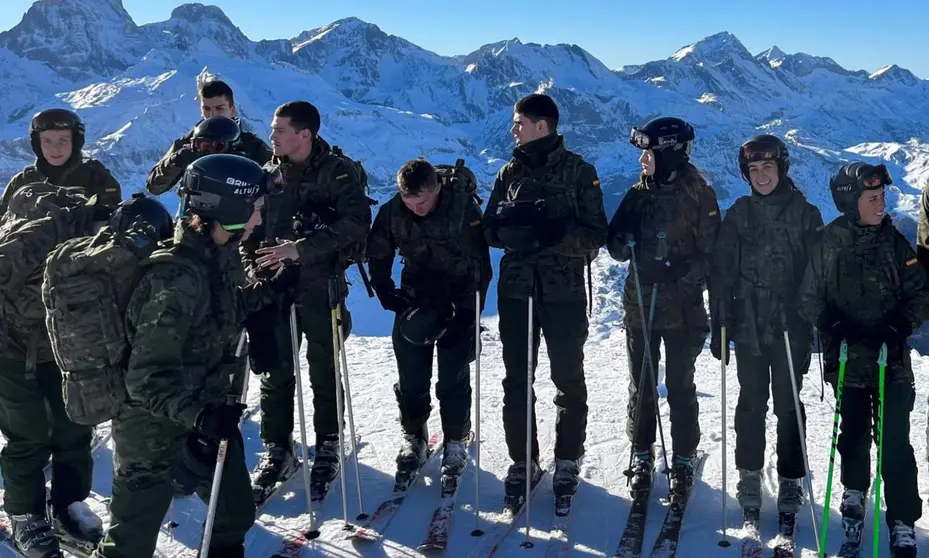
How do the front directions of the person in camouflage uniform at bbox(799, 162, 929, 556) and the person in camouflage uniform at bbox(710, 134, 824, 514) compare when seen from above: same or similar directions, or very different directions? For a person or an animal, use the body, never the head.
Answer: same or similar directions

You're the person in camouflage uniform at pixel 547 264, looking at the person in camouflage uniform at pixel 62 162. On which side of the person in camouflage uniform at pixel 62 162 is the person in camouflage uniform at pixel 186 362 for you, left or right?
left

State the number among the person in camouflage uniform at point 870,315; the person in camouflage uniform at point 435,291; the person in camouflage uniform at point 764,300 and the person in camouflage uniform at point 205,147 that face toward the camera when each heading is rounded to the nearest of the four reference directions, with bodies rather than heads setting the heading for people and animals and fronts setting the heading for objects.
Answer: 4

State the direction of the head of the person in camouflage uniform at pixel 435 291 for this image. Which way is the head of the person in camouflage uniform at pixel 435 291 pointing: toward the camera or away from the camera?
toward the camera

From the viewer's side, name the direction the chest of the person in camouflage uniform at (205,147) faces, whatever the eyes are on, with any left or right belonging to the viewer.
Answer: facing the viewer

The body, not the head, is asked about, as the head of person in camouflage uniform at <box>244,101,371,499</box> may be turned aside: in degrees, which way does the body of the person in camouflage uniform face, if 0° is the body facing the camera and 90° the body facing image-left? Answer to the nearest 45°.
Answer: approximately 45°

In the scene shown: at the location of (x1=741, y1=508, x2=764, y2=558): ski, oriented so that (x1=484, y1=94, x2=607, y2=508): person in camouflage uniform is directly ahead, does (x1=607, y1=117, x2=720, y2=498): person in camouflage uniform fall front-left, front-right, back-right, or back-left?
front-right

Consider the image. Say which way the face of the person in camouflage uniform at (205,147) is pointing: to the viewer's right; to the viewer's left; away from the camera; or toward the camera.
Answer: toward the camera

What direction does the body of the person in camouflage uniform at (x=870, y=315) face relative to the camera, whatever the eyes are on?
toward the camera

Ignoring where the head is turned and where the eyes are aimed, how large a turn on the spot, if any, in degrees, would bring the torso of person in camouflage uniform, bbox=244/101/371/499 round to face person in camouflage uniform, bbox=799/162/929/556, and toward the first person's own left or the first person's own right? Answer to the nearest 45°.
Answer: approximately 90° to the first person's own left

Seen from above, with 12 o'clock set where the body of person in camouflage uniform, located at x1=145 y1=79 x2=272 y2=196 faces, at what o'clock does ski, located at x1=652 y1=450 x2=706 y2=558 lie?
The ski is roughly at 10 o'clock from the person in camouflage uniform.

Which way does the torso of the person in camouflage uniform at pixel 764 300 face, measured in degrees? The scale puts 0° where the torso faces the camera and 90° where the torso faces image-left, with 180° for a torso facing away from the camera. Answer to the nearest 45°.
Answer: approximately 0°

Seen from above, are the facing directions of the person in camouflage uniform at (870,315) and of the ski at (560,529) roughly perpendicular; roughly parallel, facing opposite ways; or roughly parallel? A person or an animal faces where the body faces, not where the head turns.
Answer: roughly parallel

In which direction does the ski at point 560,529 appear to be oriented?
toward the camera

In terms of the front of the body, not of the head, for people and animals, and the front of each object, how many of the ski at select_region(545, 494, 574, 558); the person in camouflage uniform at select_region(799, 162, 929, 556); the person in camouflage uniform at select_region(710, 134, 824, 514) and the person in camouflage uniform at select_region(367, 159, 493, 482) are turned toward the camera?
4

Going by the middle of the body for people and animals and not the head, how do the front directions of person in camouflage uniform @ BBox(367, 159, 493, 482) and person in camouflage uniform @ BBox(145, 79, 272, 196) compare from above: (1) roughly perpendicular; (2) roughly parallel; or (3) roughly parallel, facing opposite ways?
roughly parallel
